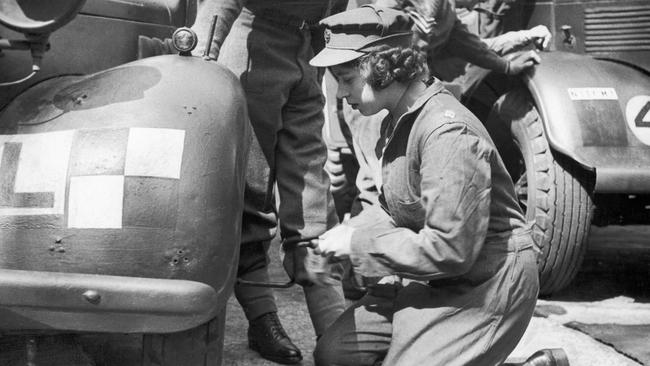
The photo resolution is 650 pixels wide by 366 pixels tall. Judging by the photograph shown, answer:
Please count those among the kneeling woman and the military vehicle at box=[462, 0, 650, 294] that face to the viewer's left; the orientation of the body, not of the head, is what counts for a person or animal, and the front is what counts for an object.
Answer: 1

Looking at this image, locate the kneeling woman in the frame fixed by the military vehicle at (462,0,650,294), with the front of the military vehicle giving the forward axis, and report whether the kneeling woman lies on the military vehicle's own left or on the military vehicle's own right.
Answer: on the military vehicle's own right

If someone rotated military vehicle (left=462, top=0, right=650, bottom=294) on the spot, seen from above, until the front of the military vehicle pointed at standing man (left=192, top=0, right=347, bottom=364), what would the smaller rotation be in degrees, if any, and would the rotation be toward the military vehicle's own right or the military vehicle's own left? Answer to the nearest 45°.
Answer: approximately 90° to the military vehicle's own right

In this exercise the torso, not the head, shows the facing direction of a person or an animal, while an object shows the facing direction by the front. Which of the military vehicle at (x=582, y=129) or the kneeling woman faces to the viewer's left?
the kneeling woman

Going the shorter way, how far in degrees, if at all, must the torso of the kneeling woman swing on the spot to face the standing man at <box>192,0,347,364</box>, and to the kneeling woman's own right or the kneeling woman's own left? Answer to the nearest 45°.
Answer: approximately 45° to the kneeling woman's own right

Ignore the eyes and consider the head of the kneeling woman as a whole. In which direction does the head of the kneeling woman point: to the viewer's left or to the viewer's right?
to the viewer's left

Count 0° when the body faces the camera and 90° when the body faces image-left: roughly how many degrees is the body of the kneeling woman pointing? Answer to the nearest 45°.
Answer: approximately 90°

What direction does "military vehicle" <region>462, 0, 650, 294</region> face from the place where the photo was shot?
facing the viewer and to the right of the viewer

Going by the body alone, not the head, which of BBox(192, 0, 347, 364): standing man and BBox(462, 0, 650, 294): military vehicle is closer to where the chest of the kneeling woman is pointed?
the standing man
